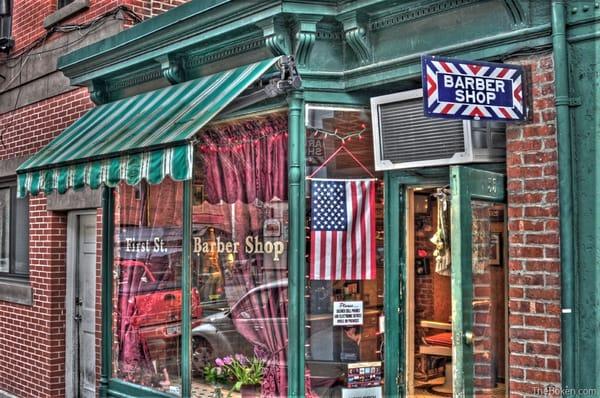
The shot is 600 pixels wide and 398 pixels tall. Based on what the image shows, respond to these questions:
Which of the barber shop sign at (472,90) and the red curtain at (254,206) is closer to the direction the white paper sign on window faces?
the barber shop sign

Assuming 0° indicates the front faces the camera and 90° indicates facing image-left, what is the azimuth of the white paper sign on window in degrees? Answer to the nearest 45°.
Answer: approximately 0°

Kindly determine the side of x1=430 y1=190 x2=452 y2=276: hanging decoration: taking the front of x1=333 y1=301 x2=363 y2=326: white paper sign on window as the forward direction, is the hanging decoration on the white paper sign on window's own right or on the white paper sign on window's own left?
on the white paper sign on window's own left
